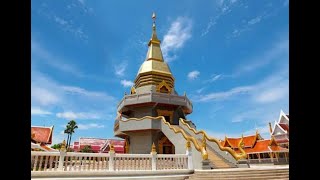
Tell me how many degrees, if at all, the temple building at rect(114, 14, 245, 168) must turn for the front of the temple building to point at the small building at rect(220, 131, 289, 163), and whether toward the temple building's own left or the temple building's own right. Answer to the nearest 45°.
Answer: approximately 90° to the temple building's own left

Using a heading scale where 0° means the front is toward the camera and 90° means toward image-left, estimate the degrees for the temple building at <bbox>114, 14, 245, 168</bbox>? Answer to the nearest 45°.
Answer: approximately 315°

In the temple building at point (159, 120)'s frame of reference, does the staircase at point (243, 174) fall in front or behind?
in front

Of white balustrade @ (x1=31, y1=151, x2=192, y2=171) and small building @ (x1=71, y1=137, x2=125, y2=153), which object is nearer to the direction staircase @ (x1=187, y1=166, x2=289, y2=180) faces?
the white balustrade

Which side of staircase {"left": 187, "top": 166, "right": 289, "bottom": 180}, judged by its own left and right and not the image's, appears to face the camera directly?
front

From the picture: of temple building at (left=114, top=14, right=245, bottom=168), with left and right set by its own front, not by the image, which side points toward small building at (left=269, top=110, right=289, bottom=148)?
left

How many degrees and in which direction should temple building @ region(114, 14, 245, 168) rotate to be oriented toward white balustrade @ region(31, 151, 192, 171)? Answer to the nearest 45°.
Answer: approximately 45° to its right

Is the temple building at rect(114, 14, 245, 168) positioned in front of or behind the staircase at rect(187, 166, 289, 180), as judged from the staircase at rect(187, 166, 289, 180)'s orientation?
behind

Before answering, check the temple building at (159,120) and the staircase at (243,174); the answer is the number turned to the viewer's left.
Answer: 0
